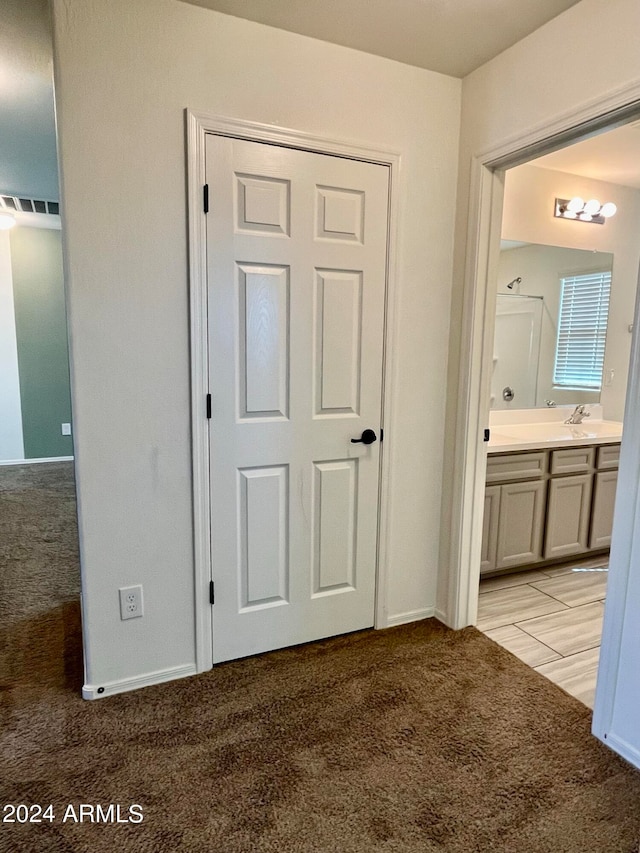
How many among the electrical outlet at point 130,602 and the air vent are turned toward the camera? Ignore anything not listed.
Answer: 2

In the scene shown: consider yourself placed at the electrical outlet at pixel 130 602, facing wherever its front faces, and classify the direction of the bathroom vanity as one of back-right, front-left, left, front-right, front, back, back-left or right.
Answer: left

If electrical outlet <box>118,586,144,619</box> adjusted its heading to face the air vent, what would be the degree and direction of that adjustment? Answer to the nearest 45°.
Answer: approximately 180°

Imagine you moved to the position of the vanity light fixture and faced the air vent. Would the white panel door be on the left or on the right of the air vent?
left

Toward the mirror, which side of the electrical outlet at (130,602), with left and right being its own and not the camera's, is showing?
left

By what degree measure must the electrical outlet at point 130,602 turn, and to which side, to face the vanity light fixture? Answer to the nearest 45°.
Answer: approximately 90° to its left

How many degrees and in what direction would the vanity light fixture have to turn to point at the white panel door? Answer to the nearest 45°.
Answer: approximately 90° to its right

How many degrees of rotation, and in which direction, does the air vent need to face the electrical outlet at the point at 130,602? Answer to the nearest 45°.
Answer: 0° — it already faces it

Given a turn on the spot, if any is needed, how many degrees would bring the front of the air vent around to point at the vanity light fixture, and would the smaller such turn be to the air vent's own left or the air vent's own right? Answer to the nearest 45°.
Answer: approximately 45° to the air vent's own left
